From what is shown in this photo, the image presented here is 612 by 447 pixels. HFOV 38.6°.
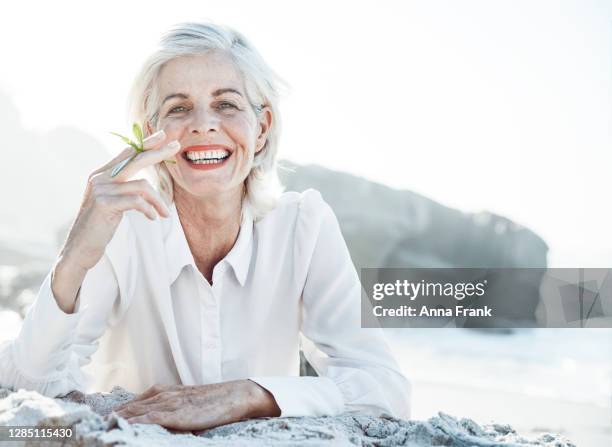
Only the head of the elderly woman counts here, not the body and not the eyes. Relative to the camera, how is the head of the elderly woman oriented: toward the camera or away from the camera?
toward the camera

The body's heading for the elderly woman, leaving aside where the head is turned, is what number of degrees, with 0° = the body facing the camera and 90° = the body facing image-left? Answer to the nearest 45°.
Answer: approximately 0°
